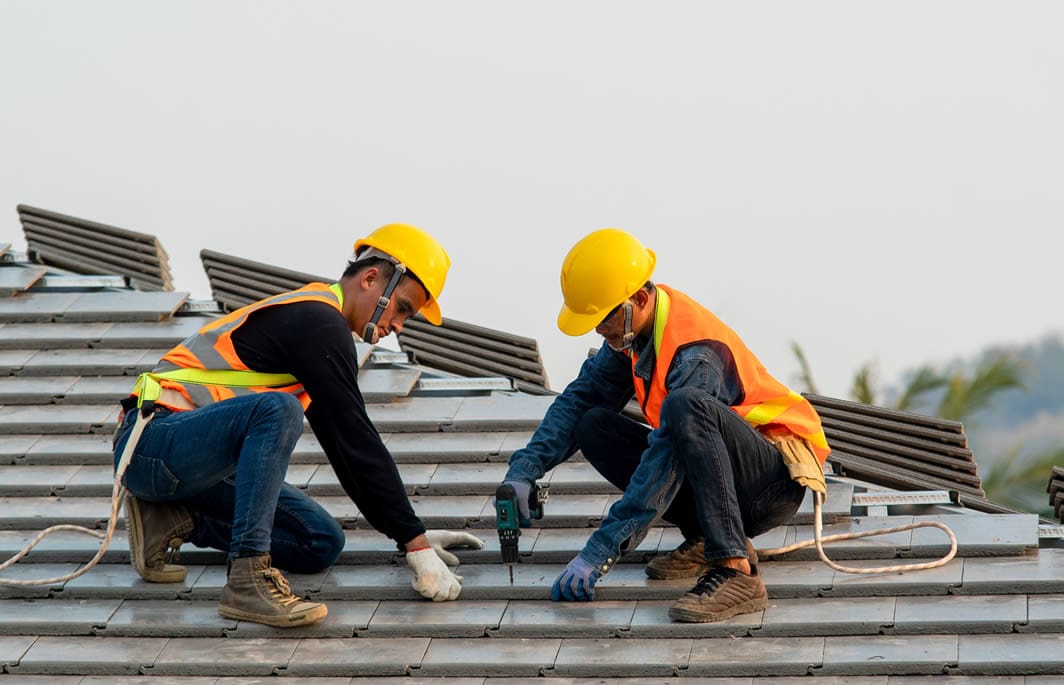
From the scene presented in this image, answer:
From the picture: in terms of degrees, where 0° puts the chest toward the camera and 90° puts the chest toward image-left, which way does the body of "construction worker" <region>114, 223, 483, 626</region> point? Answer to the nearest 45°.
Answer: approximately 270°

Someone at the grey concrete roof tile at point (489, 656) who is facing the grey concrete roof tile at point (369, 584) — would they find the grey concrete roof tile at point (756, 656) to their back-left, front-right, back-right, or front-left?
back-right

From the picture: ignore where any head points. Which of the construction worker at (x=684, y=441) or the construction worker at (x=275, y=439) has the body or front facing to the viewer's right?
the construction worker at (x=275, y=439)

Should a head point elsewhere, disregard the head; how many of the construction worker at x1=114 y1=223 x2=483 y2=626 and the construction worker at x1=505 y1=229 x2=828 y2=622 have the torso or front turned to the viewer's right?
1

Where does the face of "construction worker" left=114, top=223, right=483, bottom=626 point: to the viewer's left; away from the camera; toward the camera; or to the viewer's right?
to the viewer's right

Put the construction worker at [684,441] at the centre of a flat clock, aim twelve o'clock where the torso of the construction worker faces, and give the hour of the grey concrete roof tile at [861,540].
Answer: The grey concrete roof tile is roughly at 7 o'clock from the construction worker.

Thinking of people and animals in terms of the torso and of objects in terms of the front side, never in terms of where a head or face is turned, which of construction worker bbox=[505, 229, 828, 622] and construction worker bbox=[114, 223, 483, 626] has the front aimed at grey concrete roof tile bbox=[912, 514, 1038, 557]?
construction worker bbox=[114, 223, 483, 626]

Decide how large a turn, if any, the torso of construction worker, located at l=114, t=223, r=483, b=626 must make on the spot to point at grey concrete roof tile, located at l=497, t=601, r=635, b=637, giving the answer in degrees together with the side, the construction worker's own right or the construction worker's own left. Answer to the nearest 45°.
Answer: approximately 45° to the construction worker's own right

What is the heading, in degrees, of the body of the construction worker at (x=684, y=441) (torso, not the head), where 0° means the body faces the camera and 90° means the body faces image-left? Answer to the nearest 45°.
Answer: approximately 45°

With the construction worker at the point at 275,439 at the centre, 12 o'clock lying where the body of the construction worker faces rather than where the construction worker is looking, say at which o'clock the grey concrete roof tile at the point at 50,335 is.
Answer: The grey concrete roof tile is roughly at 8 o'clock from the construction worker.

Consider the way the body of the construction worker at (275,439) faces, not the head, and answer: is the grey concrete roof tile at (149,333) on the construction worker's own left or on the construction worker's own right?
on the construction worker's own left

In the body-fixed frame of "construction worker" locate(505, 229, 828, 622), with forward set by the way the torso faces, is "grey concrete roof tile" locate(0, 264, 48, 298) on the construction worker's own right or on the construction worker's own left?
on the construction worker's own right

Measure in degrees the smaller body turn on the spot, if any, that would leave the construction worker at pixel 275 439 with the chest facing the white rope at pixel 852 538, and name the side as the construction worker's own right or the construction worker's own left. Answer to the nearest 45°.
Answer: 0° — they already face it
